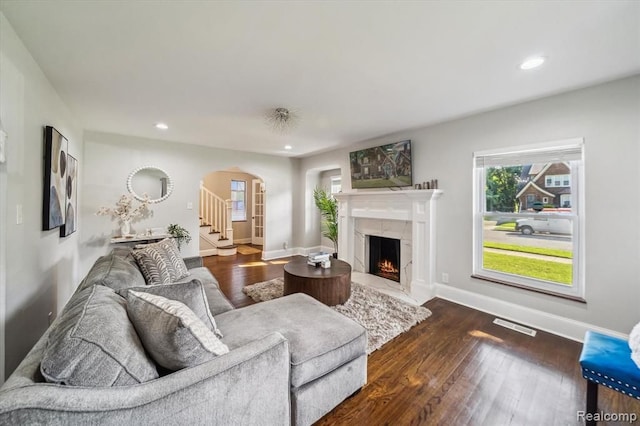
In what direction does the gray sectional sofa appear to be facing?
to the viewer's right

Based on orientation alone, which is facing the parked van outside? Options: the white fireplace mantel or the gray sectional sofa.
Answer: the gray sectional sofa

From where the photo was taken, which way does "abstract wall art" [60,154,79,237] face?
to the viewer's right

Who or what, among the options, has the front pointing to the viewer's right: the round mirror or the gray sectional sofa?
the gray sectional sofa

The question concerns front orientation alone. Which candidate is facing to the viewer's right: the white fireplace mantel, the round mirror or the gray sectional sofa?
the gray sectional sofa

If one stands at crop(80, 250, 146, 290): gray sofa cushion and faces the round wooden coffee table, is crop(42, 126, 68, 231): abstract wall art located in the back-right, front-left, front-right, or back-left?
back-left

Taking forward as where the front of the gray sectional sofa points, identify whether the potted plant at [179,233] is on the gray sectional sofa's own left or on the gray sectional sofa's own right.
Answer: on the gray sectional sofa's own left

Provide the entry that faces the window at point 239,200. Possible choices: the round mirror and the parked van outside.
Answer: the parked van outside

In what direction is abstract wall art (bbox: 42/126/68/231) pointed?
to the viewer's right

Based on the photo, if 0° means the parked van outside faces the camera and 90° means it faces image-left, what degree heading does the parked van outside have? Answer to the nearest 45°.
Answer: approximately 90°

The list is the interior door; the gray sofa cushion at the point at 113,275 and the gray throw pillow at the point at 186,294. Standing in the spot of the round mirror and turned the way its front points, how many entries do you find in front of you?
2
